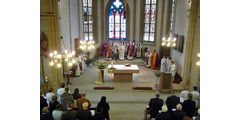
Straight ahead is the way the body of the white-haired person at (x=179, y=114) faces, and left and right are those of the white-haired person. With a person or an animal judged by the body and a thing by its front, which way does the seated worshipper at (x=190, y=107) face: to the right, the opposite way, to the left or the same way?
the same way

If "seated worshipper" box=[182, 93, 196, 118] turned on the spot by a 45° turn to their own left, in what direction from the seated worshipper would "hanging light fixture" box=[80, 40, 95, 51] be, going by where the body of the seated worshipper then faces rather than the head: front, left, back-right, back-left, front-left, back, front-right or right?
front

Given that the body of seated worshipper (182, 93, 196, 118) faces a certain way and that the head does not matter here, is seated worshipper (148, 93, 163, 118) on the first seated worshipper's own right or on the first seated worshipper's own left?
on the first seated worshipper's own left

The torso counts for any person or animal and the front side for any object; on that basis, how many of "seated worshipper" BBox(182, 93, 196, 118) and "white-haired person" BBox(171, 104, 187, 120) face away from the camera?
2

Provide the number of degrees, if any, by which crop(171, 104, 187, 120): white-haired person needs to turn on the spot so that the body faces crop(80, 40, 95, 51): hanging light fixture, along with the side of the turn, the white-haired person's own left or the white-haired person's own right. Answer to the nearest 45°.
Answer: approximately 45° to the white-haired person's own left

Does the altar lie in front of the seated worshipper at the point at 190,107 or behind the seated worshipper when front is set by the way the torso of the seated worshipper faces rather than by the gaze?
in front

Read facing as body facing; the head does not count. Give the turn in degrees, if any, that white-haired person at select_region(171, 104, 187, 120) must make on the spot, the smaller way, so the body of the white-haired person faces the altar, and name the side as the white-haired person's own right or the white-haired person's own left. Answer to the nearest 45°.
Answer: approximately 45° to the white-haired person's own left

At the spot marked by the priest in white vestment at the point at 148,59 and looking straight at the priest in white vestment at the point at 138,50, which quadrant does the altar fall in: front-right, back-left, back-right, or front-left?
back-left

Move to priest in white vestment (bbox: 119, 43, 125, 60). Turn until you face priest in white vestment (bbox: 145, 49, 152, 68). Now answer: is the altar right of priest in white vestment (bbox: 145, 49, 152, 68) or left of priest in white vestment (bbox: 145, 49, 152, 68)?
right

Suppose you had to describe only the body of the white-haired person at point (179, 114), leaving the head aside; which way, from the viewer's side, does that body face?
away from the camera

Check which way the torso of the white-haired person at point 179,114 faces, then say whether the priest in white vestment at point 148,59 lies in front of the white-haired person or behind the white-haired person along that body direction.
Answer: in front

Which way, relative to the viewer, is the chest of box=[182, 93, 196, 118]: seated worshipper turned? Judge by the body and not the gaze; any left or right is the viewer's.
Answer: facing away from the viewer

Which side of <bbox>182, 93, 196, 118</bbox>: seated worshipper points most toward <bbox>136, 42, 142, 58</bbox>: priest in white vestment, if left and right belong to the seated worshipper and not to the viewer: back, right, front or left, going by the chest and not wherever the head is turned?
front

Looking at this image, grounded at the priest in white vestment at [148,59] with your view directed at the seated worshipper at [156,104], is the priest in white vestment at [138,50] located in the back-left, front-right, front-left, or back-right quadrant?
back-right

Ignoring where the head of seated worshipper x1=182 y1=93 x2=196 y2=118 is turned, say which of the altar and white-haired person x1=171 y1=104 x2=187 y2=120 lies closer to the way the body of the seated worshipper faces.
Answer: the altar
